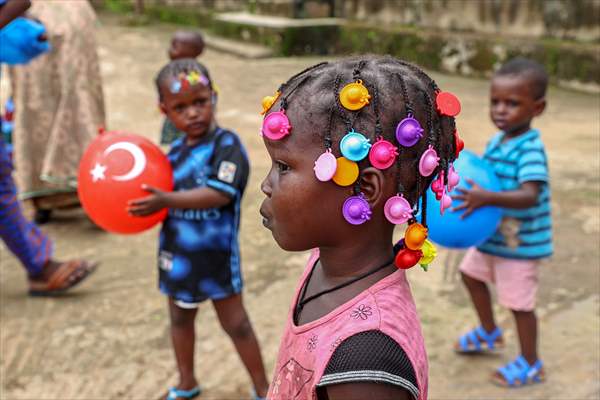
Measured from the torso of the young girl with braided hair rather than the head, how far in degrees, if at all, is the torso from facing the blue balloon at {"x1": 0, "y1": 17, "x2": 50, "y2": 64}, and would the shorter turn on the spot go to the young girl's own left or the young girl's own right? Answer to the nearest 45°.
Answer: approximately 45° to the young girl's own right

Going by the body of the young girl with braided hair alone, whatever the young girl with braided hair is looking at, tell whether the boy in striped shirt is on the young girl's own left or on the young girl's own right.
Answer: on the young girl's own right

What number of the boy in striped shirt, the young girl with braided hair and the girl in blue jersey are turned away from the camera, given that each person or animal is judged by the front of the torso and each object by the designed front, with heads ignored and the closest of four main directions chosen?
0

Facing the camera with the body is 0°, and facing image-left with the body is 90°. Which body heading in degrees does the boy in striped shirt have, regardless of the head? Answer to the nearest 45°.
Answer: approximately 45°

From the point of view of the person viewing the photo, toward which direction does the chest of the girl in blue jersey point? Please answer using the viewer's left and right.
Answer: facing the viewer and to the left of the viewer

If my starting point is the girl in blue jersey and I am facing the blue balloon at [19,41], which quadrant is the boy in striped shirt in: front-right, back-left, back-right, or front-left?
back-right

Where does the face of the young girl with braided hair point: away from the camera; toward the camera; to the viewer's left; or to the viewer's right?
to the viewer's left

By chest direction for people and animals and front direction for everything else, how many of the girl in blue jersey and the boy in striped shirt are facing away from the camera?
0

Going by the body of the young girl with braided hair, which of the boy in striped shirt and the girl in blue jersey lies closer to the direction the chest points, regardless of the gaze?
the girl in blue jersey

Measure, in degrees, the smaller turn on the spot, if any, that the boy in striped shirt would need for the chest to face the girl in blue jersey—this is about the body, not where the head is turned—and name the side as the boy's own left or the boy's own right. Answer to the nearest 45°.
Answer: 0° — they already face them

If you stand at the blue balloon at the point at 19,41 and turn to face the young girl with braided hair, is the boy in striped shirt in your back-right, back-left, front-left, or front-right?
front-left

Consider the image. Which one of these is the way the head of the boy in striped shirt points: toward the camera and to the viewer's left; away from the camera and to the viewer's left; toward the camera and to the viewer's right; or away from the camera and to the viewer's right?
toward the camera and to the viewer's left

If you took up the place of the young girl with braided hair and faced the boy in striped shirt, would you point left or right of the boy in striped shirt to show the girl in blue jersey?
left

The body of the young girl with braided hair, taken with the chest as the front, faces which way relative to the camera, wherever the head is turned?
to the viewer's left

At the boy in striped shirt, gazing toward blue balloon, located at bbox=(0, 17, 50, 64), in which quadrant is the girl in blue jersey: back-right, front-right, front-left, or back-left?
front-left
